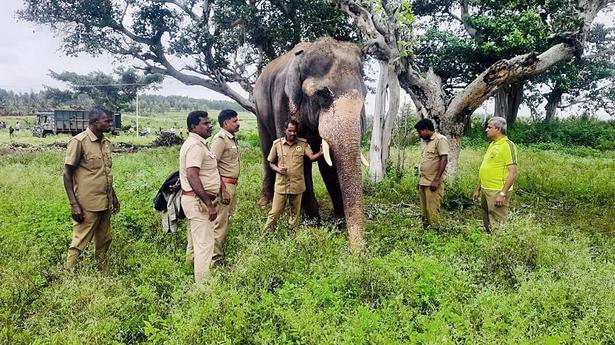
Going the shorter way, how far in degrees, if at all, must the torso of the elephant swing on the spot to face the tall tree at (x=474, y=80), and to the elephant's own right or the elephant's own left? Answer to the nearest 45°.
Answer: approximately 90° to the elephant's own left

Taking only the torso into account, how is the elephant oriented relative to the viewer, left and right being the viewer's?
facing the viewer and to the right of the viewer

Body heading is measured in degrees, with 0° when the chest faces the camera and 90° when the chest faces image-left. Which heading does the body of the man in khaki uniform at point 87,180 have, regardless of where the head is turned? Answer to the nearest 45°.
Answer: approximately 315°

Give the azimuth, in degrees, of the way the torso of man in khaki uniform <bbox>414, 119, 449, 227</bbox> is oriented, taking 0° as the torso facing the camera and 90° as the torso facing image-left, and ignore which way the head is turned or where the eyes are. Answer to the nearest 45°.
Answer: approximately 45°

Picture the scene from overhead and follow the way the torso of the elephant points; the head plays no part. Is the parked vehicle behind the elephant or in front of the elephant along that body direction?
behind

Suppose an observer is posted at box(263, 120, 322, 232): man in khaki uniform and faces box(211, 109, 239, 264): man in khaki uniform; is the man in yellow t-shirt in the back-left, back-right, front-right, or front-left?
back-left

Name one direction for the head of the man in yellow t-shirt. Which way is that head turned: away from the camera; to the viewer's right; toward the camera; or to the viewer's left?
to the viewer's left

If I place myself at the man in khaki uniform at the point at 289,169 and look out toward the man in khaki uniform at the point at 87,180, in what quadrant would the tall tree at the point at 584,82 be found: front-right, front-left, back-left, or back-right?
back-right

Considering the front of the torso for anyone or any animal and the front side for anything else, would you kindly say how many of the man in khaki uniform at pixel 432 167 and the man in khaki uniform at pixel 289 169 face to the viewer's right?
0

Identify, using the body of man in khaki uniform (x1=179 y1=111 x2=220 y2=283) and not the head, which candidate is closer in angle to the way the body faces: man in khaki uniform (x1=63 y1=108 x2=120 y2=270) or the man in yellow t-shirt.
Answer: the man in yellow t-shirt

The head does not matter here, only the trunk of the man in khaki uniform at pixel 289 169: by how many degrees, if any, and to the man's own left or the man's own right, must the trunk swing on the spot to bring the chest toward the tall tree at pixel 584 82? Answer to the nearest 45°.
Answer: approximately 135° to the man's own left

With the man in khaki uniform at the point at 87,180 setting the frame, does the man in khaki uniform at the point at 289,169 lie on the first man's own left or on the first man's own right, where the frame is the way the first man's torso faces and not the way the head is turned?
on the first man's own left

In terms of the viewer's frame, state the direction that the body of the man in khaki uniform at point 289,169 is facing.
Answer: toward the camera

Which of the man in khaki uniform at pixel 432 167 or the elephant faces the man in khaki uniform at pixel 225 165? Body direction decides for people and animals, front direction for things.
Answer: the man in khaki uniform at pixel 432 167

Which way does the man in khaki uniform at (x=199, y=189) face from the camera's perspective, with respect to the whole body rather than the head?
to the viewer's right
